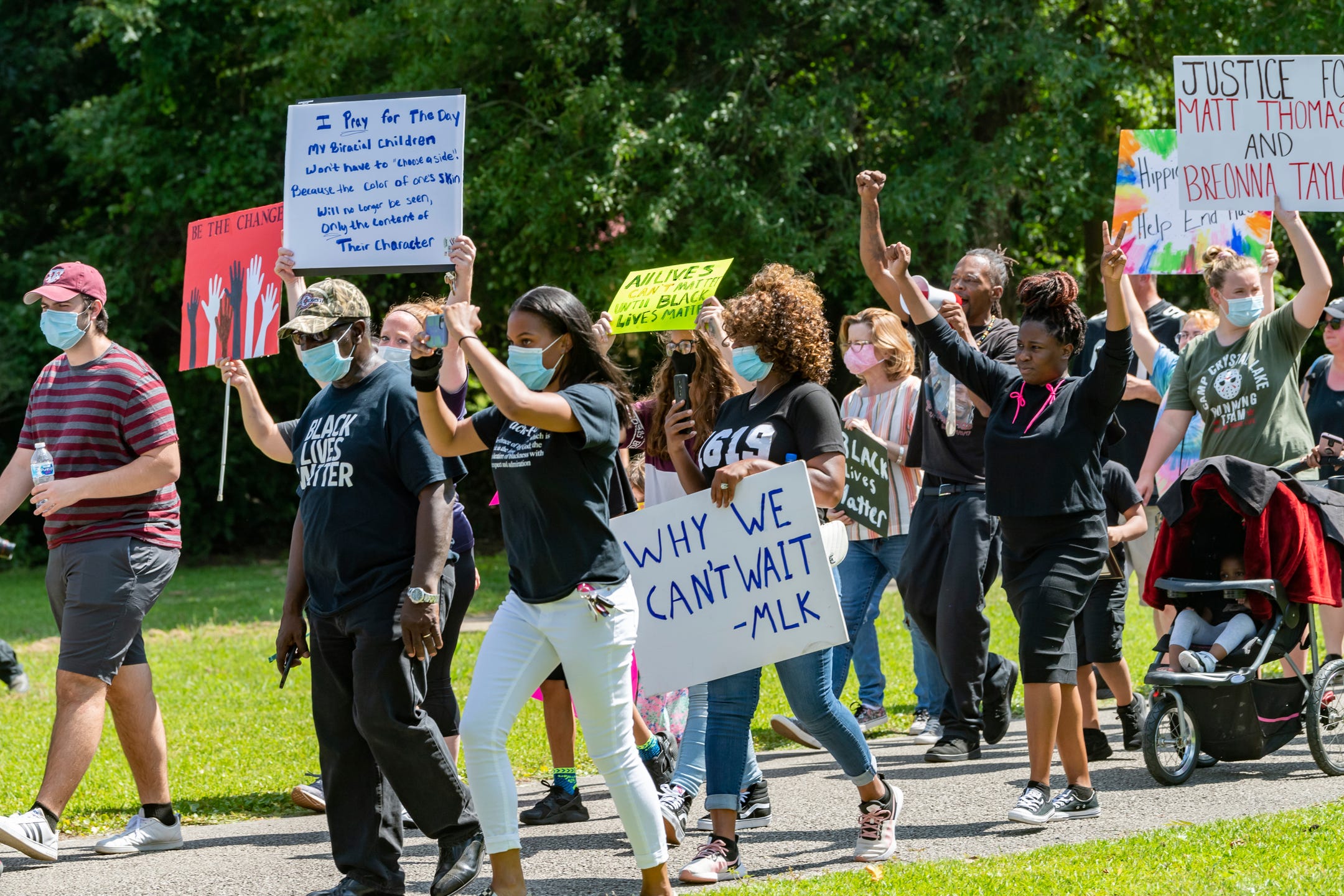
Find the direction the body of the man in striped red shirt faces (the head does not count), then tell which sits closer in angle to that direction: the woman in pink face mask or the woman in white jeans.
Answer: the woman in white jeans

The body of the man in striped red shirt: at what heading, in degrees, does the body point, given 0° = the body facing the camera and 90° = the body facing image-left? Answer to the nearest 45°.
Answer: approximately 45°

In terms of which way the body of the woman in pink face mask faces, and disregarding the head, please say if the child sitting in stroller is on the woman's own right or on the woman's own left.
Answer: on the woman's own left

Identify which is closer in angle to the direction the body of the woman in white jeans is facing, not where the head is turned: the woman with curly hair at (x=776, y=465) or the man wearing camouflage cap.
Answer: the man wearing camouflage cap
